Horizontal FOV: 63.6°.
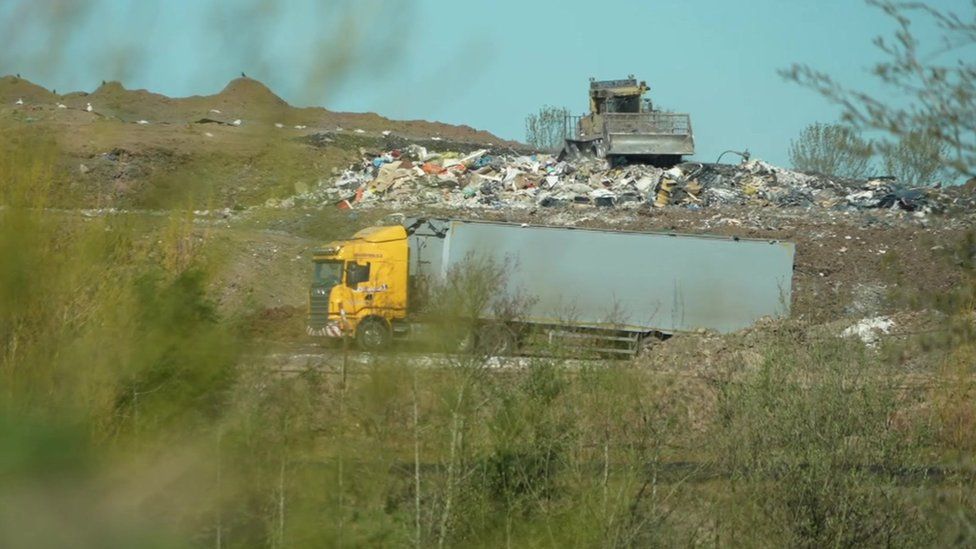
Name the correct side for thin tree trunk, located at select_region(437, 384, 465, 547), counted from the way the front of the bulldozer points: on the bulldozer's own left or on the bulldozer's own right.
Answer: on the bulldozer's own right

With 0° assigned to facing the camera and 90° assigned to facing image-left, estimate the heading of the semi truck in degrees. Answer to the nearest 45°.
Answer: approximately 45°

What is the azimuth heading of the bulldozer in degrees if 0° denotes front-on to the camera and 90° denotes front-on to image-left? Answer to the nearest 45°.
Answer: approximately 315°

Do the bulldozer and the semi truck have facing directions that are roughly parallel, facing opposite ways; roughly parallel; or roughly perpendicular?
roughly perpendicular

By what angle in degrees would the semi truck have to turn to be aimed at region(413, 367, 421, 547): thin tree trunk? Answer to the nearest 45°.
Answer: approximately 45° to its left

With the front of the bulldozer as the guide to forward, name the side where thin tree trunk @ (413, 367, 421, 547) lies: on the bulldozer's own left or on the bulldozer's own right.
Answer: on the bulldozer's own right

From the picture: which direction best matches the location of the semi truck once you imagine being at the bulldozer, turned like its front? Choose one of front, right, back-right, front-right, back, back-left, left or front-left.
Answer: front-right

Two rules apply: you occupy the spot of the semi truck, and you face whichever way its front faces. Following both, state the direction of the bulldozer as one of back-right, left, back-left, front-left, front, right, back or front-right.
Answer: back-right

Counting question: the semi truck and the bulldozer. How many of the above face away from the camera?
0
